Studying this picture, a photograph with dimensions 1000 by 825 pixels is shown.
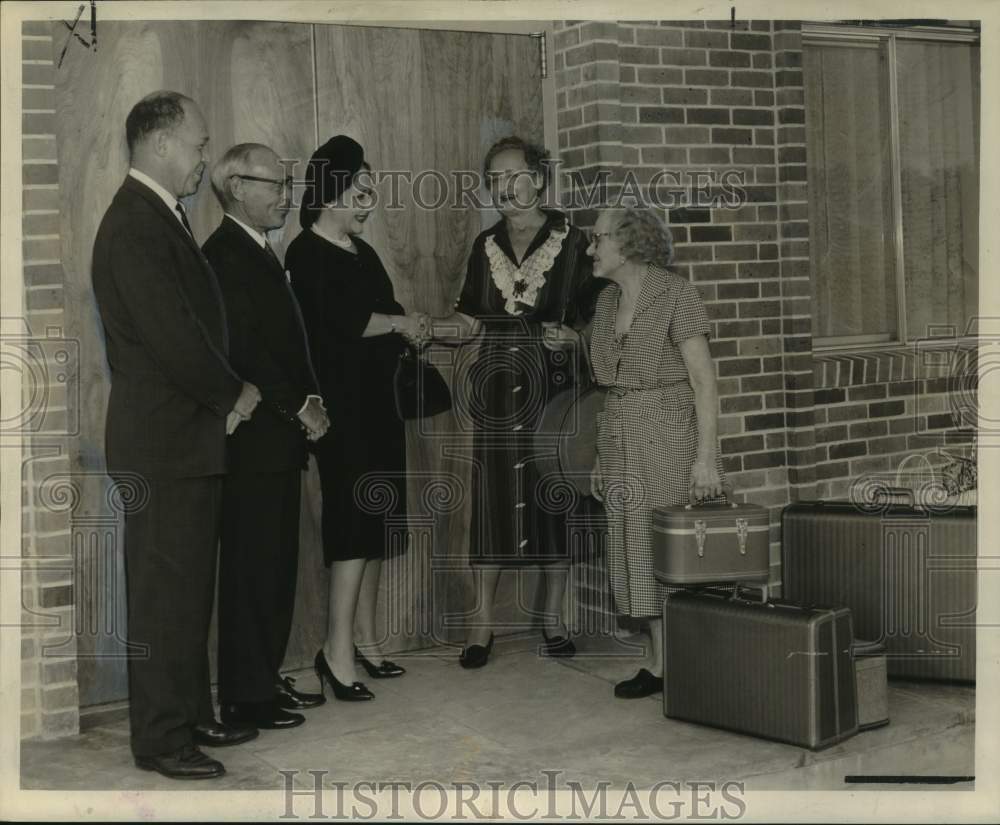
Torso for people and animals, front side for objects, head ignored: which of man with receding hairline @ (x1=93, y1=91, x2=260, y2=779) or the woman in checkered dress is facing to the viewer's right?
the man with receding hairline

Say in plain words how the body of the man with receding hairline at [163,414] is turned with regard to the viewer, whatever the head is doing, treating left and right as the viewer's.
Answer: facing to the right of the viewer

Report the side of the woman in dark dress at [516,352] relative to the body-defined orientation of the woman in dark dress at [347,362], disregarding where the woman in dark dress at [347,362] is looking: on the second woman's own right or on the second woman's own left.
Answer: on the second woman's own left

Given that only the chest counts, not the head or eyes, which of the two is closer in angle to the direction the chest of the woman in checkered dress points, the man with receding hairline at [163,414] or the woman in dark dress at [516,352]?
the man with receding hairline

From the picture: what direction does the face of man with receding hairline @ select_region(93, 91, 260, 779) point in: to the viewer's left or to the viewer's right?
to the viewer's right

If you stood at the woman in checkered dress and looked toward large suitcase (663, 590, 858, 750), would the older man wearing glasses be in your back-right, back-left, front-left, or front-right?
back-right

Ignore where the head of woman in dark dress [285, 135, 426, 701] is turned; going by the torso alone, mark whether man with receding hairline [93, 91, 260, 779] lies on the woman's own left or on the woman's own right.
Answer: on the woman's own right

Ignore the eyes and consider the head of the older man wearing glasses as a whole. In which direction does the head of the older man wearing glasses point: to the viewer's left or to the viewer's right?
to the viewer's right

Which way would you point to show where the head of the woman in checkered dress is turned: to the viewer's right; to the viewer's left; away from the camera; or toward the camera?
to the viewer's left

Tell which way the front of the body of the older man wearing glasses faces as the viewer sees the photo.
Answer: to the viewer's right

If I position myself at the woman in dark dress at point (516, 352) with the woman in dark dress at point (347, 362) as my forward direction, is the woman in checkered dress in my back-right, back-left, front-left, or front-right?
back-left
